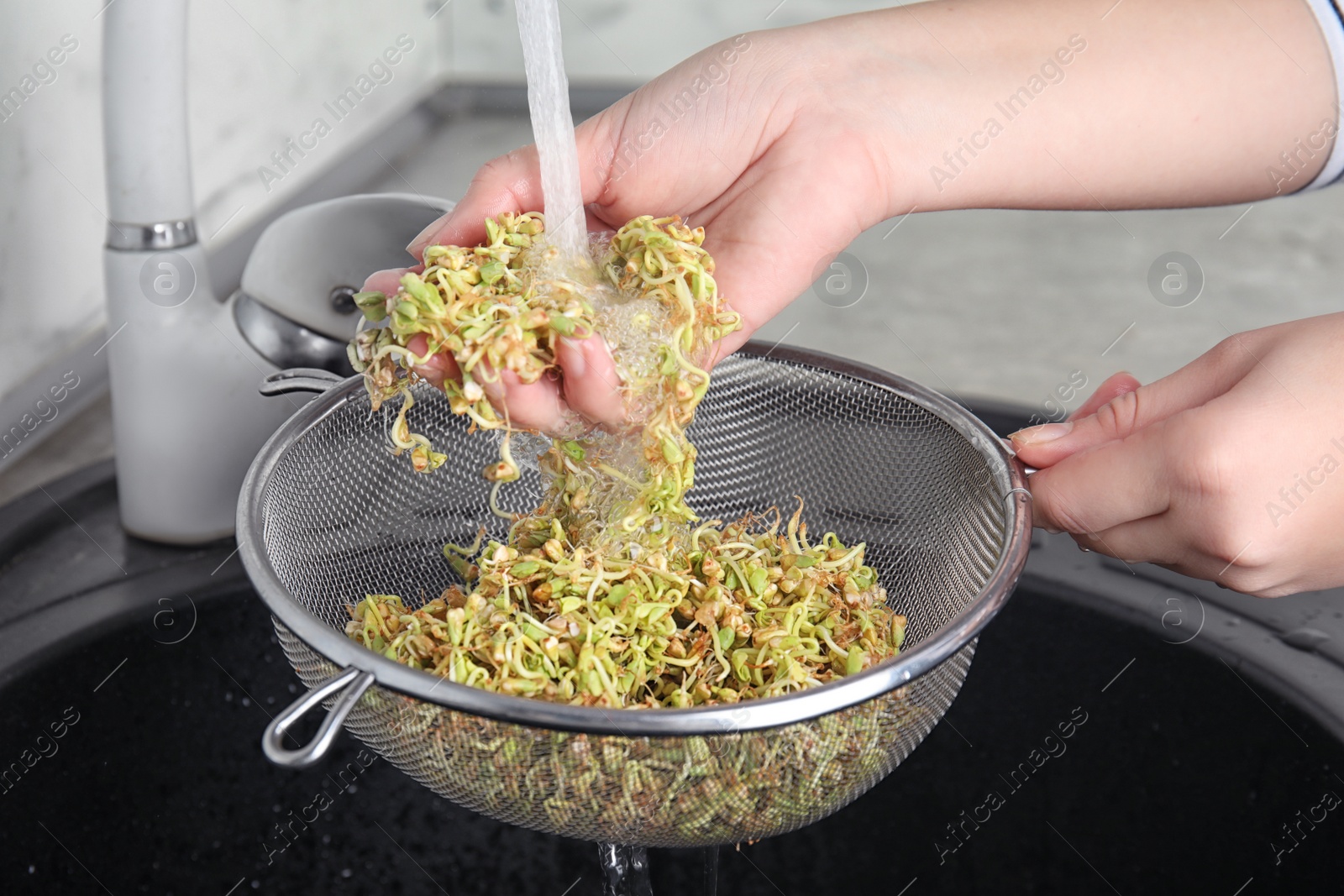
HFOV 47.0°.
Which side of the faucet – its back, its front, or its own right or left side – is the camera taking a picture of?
right
